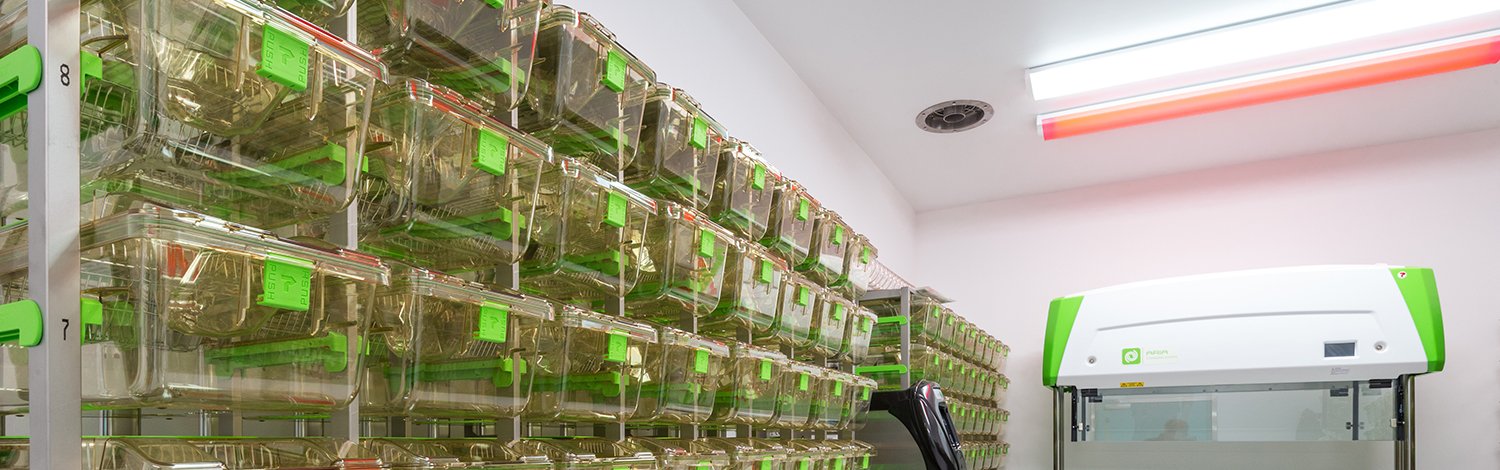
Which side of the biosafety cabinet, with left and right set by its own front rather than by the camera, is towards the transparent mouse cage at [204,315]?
front

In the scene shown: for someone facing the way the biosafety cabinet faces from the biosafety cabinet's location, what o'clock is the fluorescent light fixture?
The fluorescent light fixture is roughly at 12 o'clock from the biosafety cabinet.

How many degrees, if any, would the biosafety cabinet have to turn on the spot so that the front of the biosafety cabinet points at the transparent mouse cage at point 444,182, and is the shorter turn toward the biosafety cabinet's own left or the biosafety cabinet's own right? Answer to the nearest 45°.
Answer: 0° — it already faces it

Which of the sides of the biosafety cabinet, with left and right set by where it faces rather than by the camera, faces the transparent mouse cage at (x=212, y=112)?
front

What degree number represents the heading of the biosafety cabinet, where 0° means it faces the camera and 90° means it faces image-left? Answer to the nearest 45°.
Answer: approximately 0°

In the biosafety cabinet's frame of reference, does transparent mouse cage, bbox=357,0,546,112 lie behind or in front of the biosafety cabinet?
in front
